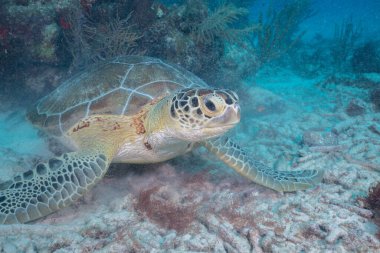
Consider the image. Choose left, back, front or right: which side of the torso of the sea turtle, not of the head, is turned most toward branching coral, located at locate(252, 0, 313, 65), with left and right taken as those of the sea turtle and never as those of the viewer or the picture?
left

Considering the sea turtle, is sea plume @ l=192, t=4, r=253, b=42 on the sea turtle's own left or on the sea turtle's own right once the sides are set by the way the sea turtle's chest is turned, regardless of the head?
on the sea turtle's own left

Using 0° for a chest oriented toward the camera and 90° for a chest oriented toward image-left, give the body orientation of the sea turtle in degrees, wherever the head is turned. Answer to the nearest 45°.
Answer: approximately 315°
